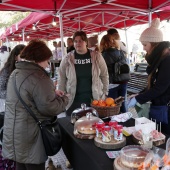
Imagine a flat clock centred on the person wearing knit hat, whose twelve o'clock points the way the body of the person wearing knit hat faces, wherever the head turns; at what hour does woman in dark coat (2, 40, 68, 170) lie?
The woman in dark coat is roughly at 11 o'clock from the person wearing knit hat.

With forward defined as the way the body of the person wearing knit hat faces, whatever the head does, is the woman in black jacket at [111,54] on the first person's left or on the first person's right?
on the first person's right

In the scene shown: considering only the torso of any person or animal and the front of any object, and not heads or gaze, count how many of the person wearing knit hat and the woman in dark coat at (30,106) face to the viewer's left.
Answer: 1

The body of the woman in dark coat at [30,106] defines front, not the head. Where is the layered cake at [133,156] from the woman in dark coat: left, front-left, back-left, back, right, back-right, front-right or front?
right

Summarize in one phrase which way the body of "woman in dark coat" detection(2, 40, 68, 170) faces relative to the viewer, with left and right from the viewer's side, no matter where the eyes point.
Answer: facing away from the viewer and to the right of the viewer

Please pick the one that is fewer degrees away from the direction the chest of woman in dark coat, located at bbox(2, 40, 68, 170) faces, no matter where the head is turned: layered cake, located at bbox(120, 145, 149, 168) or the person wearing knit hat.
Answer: the person wearing knit hat

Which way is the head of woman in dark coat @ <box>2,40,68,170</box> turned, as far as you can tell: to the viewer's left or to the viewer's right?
to the viewer's right

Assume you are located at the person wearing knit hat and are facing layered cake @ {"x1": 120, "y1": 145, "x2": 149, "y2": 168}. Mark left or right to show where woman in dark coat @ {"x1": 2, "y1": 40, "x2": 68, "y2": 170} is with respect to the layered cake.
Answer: right

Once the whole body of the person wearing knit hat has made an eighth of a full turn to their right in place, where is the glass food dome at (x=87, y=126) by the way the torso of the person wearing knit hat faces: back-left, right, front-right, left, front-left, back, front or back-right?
left

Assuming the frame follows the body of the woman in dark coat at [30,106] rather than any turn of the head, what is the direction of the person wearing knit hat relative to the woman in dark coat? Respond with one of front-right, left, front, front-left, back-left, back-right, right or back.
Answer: front-right

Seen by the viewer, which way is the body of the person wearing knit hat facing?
to the viewer's left
